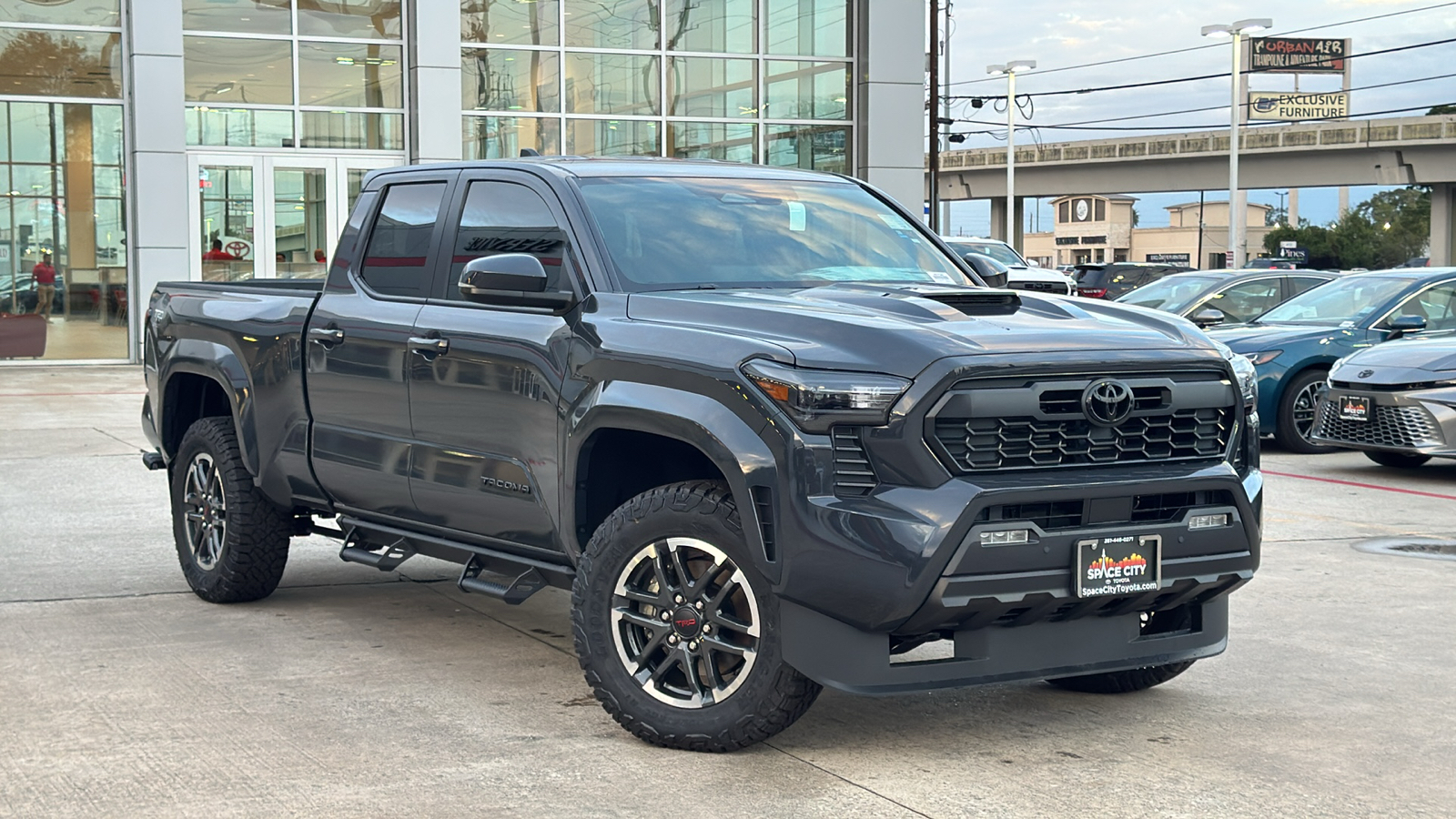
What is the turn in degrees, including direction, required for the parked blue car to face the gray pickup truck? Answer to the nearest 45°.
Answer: approximately 45° to its left

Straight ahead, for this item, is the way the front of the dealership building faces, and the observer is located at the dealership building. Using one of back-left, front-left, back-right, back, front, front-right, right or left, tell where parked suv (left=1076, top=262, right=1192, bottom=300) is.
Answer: back-left

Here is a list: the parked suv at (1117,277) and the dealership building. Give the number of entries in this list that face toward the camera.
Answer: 1

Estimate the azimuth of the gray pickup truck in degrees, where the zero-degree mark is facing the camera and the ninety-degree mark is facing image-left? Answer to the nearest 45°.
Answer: approximately 315°

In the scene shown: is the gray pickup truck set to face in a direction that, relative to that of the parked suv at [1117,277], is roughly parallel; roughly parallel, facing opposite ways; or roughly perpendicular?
roughly perpendicular

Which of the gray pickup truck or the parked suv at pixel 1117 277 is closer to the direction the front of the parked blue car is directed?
the gray pickup truck

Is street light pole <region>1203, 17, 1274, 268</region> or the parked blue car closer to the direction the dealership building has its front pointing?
the parked blue car

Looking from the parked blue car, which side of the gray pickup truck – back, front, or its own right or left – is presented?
left

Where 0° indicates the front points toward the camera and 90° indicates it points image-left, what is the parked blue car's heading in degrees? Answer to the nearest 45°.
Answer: approximately 45°

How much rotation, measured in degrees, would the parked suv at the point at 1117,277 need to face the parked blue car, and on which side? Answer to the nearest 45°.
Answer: approximately 135° to its right

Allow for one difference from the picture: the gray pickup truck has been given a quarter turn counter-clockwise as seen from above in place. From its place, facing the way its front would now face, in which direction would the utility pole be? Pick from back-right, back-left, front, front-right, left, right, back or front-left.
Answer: front-left

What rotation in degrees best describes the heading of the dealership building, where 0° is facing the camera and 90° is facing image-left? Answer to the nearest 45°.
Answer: approximately 0°

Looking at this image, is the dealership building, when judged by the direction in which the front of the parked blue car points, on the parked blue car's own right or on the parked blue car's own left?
on the parked blue car's own right

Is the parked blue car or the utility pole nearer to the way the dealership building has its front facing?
the parked blue car

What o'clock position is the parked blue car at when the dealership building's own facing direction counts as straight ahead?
The parked blue car is roughly at 11 o'clock from the dealership building.

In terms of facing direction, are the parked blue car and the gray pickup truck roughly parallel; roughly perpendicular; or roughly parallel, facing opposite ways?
roughly perpendicular

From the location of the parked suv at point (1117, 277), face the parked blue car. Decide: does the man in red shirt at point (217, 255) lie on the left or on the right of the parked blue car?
right

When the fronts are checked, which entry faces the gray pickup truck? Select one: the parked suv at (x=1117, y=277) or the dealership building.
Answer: the dealership building
